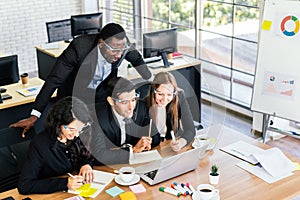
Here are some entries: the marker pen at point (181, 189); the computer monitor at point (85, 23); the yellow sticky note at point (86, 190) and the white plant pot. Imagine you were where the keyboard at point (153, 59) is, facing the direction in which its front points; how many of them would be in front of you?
3

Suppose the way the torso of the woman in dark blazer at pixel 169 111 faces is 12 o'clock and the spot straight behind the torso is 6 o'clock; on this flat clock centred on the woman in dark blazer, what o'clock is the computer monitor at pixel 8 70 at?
The computer monitor is roughly at 3 o'clock from the woman in dark blazer.

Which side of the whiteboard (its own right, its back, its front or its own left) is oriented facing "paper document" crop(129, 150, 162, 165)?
front

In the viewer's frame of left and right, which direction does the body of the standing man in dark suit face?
facing the viewer and to the right of the viewer

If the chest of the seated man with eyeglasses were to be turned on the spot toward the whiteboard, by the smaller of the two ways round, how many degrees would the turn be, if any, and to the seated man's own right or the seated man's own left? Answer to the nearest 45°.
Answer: approximately 90° to the seated man's own left

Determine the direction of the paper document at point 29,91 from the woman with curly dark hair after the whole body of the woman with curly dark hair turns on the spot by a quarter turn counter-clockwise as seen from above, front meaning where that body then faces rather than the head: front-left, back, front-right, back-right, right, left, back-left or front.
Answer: front-left

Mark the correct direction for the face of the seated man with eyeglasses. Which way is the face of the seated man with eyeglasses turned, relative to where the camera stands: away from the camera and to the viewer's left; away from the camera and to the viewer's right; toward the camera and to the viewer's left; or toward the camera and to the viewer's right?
toward the camera and to the viewer's right

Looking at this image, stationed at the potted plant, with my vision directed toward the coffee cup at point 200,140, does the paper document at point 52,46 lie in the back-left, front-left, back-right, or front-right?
front-left

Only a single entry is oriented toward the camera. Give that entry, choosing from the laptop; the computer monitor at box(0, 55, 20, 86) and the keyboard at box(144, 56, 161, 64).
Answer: the keyboard

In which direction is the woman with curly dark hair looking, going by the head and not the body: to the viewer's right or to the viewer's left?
to the viewer's right

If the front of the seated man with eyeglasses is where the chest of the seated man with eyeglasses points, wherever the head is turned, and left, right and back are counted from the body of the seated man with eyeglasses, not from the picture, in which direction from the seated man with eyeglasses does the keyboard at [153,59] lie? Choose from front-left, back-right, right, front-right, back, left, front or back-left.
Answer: back-left

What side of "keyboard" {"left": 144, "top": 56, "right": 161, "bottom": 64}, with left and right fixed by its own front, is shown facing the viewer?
front

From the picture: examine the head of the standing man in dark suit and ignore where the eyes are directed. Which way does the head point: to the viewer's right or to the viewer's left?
to the viewer's right

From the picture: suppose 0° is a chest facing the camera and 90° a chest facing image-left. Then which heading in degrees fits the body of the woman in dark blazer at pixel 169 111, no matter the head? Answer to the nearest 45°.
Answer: approximately 45°
